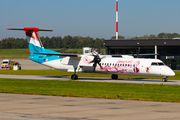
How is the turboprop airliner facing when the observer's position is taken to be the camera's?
facing the viewer and to the right of the viewer
